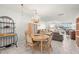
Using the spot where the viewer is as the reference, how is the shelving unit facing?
facing the viewer and to the right of the viewer

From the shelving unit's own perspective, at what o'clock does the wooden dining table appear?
The wooden dining table is roughly at 11 o'clock from the shelving unit.
